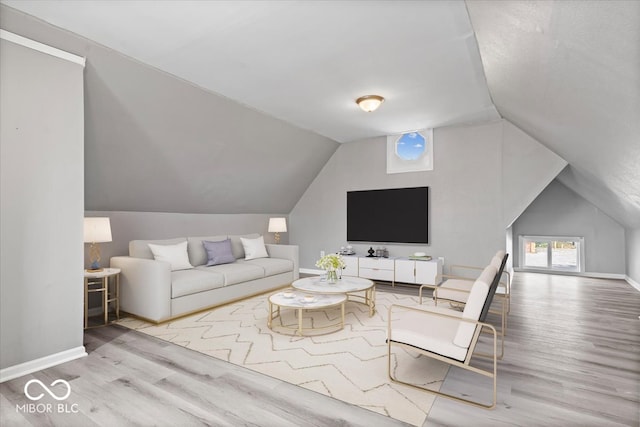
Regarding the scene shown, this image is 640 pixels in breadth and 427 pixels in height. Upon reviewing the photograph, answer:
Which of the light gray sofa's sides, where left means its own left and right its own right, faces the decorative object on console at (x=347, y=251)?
left

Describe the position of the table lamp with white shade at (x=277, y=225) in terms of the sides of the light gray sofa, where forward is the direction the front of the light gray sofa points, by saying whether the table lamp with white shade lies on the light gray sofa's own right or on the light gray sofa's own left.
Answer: on the light gray sofa's own left

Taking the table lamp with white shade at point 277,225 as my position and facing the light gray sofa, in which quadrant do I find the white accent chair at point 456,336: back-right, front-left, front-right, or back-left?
front-left

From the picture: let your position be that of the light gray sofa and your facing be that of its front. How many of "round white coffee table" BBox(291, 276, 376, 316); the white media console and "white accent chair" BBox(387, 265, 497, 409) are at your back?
0

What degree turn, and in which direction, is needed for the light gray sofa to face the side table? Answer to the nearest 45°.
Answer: approximately 135° to its right

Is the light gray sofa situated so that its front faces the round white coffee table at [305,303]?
yes

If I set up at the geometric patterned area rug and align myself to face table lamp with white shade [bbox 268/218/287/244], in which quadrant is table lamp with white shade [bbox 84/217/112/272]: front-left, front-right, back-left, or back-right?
front-left

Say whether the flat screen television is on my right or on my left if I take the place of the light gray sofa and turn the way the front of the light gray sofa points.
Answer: on my left

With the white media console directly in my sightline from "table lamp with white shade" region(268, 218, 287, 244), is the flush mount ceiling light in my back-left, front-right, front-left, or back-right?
front-right

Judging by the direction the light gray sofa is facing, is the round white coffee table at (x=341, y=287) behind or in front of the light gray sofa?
in front

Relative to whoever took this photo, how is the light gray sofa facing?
facing the viewer and to the right of the viewer

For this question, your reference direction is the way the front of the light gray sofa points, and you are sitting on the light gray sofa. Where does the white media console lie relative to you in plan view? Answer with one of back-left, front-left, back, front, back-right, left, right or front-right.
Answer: front-left

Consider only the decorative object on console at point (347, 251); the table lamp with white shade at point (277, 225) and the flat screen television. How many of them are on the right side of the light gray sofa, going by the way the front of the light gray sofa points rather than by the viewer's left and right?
0

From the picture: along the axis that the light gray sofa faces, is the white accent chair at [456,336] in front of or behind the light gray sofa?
in front

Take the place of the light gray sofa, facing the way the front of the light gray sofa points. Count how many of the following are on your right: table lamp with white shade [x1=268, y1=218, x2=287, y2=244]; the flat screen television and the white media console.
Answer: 0

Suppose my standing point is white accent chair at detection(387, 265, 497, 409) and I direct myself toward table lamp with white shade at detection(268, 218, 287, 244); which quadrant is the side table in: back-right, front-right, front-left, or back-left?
front-left
